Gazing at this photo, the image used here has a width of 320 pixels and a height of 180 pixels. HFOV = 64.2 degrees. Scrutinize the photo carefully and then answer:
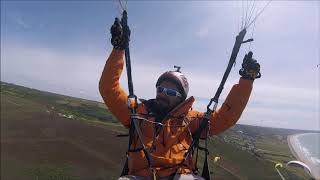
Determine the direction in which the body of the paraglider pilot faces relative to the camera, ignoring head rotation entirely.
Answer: toward the camera
